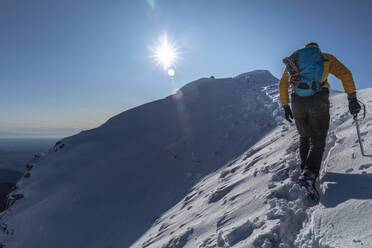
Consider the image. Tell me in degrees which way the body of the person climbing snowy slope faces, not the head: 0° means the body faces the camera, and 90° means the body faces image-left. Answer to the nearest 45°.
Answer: approximately 180°
